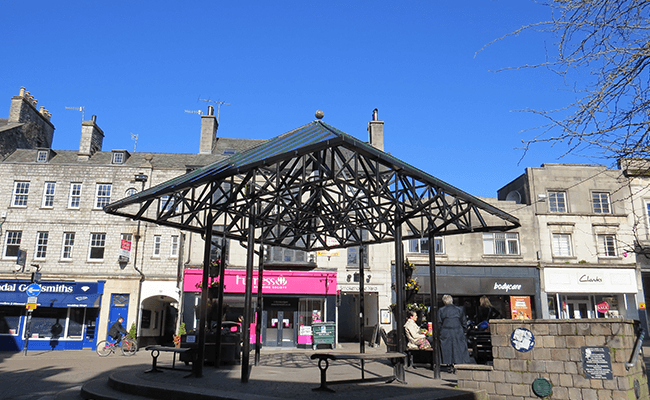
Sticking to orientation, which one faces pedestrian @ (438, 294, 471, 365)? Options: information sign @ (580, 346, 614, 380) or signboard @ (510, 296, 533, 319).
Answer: the signboard

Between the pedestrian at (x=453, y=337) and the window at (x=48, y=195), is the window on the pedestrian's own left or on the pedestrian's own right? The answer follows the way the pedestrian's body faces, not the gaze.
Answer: on the pedestrian's own left

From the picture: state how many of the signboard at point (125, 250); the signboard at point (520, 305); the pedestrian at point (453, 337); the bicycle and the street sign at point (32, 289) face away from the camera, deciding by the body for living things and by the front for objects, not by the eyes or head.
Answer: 1

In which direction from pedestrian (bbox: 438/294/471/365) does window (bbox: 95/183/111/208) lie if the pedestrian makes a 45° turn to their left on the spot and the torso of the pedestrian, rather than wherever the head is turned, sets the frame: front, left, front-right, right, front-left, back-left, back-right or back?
front

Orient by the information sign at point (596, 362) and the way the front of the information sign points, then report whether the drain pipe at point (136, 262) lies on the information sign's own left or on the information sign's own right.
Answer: on the information sign's own right

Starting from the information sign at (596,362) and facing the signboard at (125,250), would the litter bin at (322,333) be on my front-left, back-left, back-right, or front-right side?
front-right

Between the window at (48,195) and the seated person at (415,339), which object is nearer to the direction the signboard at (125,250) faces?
the seated person

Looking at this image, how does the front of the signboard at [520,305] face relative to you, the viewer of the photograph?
facing the viewer

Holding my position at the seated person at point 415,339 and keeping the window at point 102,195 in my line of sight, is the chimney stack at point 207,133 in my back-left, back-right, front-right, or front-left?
front-right

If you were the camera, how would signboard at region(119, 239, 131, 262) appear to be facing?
facing the viewer

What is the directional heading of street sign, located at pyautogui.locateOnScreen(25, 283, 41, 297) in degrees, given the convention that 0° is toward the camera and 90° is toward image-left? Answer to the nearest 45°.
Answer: approximately 0°

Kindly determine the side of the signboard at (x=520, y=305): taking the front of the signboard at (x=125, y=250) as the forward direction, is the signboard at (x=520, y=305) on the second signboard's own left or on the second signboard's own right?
on the second signboard's own left

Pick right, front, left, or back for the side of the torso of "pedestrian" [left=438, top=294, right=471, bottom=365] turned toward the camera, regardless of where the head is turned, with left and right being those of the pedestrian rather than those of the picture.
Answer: back

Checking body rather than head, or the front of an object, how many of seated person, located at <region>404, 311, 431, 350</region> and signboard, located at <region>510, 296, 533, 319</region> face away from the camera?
0
